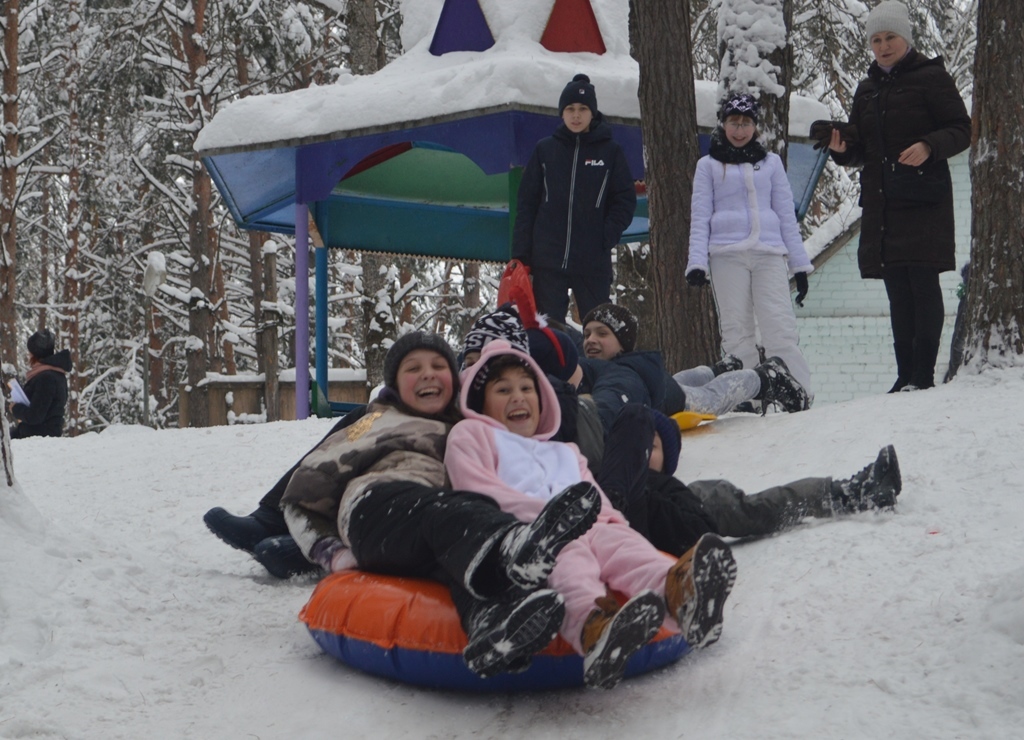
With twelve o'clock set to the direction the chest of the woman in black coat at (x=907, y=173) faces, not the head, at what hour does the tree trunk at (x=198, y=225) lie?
The tree trunk is roughly at 3 o'clock from the woman in black coat.

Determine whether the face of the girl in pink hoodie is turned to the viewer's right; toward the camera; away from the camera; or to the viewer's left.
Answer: toward the camera

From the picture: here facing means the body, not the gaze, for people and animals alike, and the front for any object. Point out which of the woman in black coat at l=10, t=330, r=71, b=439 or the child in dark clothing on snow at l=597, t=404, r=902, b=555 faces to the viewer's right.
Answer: the child in dark clothing on snow

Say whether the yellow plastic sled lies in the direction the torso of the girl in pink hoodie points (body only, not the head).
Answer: no

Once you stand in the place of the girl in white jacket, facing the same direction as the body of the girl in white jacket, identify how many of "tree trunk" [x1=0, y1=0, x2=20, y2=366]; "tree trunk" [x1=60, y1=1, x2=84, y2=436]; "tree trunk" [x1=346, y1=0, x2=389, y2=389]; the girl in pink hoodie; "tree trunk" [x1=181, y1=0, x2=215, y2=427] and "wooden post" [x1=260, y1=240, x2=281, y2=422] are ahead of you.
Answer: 1

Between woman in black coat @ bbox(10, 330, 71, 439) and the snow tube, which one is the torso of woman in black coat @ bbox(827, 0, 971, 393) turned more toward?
the snow tube

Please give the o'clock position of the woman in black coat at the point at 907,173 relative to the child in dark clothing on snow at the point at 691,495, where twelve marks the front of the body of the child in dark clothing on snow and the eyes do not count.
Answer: The woman in black coat is roughly at 10 o'clock from the child in dark clothing on snow.

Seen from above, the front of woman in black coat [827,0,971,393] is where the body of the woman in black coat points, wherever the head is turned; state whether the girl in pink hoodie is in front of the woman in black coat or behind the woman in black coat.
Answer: in front

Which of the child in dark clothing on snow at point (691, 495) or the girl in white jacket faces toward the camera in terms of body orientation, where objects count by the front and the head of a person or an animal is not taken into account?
the girl in white jacket

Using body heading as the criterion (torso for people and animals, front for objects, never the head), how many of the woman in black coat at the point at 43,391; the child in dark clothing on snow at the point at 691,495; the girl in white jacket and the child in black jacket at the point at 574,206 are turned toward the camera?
2

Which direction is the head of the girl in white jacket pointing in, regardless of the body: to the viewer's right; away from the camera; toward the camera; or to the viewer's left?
toward the camera

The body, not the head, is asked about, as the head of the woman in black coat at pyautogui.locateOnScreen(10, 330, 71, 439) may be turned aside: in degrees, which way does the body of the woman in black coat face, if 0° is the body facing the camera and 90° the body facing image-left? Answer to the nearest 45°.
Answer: approximately 90°

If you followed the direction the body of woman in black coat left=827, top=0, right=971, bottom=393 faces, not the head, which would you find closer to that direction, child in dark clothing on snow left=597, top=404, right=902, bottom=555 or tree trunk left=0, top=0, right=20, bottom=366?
the child in dark clothing on snow

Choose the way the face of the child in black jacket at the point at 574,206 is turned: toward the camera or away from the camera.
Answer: toward the camera

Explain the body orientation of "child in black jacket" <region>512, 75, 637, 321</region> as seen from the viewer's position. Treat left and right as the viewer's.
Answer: facing the viewer

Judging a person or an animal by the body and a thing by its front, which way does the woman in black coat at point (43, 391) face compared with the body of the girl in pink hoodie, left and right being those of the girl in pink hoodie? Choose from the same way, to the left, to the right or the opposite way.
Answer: to the right

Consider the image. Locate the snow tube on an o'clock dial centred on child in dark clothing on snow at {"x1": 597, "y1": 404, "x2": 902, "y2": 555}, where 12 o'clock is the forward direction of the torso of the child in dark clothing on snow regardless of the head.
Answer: The snow tube is roughly at 4 o'clock from the child in dark clothing on snow.

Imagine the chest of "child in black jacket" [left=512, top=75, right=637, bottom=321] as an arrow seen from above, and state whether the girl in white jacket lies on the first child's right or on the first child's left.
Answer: on the first child's left

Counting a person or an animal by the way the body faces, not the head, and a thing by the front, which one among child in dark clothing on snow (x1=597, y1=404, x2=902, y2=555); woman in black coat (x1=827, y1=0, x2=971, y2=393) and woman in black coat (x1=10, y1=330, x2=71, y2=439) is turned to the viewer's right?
the child in dark clothing on snow

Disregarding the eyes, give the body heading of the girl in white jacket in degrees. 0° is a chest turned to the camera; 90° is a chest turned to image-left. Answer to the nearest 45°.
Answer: approximately 0°
